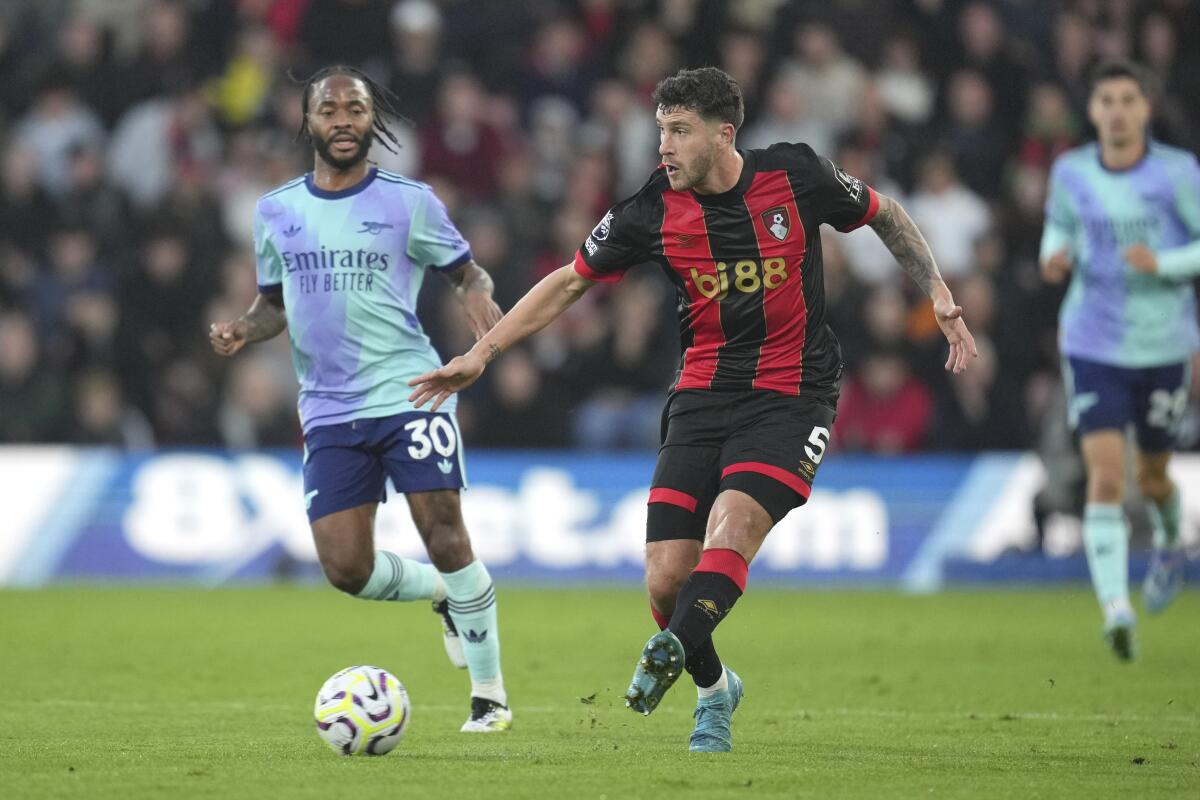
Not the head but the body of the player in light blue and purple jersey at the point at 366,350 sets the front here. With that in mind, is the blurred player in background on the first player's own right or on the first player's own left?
on the first player's own left

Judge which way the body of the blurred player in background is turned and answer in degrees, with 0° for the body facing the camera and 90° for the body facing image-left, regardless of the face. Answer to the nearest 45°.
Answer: approximately 0°

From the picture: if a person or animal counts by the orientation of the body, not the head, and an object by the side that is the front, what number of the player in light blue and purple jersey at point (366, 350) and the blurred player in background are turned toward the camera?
2

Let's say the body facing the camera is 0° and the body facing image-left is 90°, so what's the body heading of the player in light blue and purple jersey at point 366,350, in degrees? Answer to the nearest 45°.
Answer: approximately 0°

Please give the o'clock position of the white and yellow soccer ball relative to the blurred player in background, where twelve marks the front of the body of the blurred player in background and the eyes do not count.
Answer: The white and yellow soccer ball is roughly at 1 o'clock from the blurred player in background.
